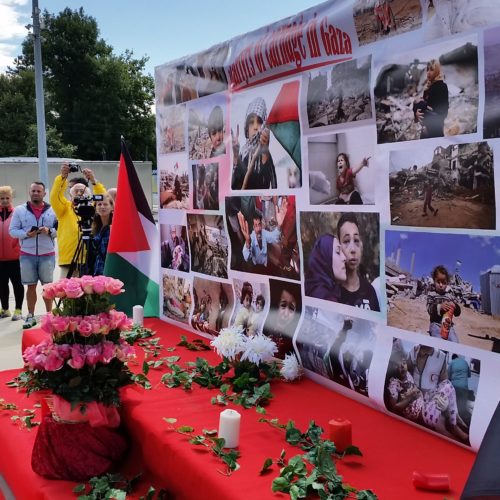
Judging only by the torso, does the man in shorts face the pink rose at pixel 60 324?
yes

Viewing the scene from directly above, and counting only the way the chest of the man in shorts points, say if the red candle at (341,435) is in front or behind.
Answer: in front

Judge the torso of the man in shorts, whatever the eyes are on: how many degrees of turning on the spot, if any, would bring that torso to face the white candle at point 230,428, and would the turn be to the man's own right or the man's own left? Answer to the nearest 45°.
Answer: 0° — they already face it

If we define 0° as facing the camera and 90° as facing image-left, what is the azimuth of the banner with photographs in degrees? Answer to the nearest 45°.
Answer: approximately 45°

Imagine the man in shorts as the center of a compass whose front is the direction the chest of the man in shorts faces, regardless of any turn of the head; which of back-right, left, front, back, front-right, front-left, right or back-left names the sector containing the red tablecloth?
front

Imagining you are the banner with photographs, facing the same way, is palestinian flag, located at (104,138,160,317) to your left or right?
on your right

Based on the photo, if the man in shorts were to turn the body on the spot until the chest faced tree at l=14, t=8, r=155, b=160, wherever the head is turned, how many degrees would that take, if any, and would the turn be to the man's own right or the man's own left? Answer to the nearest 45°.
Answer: approximately 180°

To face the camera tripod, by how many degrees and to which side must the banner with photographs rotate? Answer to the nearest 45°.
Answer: approximately 90° to its right

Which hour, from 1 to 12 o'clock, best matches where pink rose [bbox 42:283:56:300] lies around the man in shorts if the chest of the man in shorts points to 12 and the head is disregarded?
The pink rose is roughly at 12 o'clock from the man in shorts.

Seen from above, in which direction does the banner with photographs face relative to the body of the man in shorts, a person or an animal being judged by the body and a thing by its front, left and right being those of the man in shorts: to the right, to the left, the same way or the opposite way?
to the right

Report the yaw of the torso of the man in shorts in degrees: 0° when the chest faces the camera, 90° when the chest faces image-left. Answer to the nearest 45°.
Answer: approximately 0°
